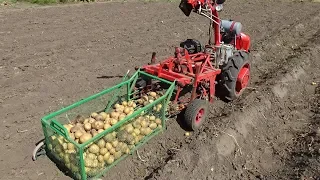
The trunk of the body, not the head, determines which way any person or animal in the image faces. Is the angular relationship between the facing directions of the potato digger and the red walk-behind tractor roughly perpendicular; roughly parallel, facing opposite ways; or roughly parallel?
roughly parallel

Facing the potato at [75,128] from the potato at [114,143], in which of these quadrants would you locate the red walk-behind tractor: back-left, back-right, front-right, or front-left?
back-right
